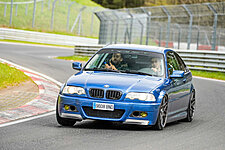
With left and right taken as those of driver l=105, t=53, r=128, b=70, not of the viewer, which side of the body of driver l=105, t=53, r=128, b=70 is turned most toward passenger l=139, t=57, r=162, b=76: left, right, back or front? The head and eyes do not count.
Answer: left

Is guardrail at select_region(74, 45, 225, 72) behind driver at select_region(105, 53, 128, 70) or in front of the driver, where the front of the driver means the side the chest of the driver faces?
behind

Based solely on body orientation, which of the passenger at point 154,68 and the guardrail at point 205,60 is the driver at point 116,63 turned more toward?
the passenger

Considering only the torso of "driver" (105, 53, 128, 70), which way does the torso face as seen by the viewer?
toward the camera

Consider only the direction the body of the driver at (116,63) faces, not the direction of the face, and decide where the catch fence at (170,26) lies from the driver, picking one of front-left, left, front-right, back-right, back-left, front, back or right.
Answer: back

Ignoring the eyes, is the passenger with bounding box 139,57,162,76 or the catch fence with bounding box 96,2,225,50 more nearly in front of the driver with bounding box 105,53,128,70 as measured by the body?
the passenger
